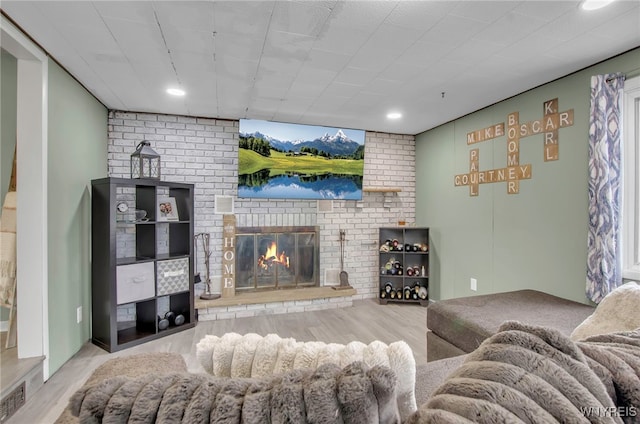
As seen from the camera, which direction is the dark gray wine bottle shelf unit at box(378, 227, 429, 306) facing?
toward the camera

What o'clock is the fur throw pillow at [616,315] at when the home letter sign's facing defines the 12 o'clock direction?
The fur throw pillow is roughly at 11 o'clock from the home letter sign.

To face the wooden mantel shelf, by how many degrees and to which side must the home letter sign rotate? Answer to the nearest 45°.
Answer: approximately 90° to its left

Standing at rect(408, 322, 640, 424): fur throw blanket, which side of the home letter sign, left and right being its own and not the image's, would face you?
front

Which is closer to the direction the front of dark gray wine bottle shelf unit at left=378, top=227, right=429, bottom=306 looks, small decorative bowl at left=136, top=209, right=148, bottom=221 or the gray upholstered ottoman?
the gray upholstered ottoman

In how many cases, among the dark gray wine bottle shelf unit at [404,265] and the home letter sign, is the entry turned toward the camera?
2

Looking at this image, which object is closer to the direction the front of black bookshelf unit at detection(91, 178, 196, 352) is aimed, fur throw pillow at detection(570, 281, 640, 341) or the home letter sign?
the fur throw pillow

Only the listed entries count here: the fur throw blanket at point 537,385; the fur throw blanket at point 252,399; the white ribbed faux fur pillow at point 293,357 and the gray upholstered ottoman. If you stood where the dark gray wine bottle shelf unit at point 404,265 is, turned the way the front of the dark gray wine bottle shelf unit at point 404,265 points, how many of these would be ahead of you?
4

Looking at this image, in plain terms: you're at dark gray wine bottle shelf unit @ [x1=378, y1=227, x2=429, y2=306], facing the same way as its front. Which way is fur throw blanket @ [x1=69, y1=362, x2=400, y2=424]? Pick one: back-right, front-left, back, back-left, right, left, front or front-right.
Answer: front

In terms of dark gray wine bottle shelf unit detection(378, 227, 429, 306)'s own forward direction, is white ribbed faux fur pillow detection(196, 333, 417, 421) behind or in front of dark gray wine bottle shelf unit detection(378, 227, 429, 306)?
in front

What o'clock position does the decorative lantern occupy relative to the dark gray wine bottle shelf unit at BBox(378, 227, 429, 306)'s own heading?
The decorative lantern is roughly at 2 o'clock from the dark gray wine bottle shelf unit.

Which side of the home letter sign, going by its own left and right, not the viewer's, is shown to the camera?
front

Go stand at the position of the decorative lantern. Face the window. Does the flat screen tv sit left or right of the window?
left
